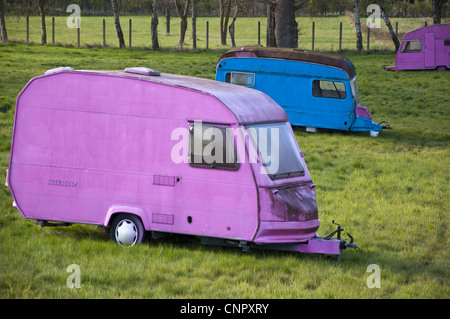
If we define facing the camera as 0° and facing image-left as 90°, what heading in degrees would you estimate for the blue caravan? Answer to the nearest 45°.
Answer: approximately 270°

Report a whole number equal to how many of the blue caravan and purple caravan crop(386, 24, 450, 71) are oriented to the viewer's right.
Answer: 1

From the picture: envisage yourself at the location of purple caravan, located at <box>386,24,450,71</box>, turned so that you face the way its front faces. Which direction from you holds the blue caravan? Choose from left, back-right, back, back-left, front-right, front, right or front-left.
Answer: left

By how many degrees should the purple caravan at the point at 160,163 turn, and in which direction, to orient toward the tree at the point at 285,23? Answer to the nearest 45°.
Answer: approximately 135° to its left

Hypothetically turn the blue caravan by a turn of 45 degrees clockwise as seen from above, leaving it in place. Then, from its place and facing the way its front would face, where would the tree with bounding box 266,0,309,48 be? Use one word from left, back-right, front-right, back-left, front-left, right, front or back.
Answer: back-left

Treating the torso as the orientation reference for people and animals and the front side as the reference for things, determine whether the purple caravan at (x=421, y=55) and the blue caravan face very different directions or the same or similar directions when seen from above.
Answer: very different directions

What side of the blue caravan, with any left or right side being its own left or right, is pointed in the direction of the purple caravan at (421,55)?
left

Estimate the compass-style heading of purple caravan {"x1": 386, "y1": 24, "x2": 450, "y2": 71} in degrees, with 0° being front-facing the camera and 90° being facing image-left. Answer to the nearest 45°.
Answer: approximately 90°

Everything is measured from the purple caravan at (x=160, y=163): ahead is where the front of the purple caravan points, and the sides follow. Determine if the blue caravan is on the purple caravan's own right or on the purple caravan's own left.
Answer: on the purple caravan's own left

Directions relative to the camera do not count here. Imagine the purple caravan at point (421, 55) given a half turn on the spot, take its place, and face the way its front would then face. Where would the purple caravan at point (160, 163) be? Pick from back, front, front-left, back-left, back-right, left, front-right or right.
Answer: right
